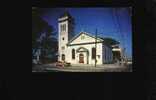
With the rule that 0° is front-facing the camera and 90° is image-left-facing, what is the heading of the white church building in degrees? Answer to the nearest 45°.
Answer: approximately 45°

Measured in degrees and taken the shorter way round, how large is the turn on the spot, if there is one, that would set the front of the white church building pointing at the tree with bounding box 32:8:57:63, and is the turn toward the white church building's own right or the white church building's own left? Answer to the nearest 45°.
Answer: approximately 45° to the white church building's own right
